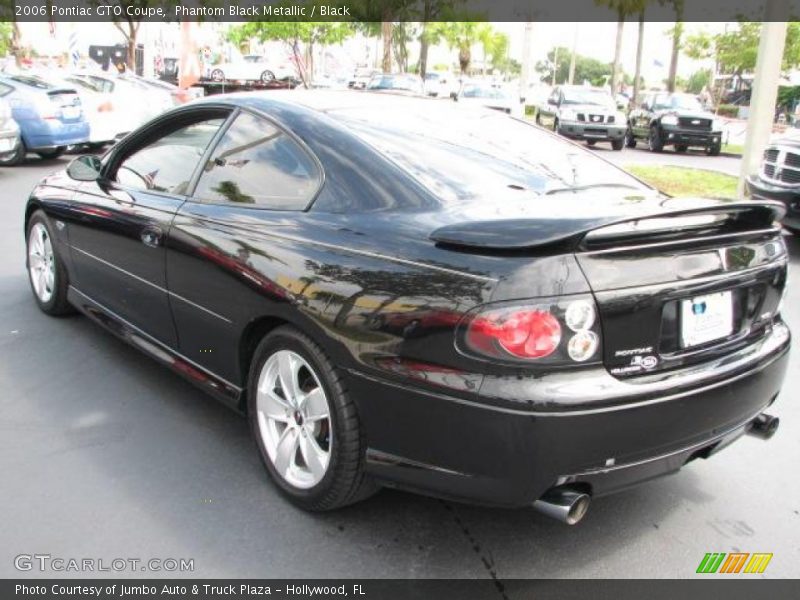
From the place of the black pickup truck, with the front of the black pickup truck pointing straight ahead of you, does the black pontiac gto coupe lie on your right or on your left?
on your right

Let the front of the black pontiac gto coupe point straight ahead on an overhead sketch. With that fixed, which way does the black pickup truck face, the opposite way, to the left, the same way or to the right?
the opposite way

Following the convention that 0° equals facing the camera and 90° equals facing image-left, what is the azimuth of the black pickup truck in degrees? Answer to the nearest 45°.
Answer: approximately 315°

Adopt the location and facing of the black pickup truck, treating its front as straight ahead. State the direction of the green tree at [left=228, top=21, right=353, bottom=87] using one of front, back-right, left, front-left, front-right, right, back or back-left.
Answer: back

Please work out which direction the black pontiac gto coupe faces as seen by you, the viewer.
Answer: facing away from the viewer and to the left of the viewer

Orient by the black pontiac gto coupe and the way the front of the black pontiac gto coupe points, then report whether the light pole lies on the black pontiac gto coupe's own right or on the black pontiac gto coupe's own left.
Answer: on the black pontiac gto coupe's own right

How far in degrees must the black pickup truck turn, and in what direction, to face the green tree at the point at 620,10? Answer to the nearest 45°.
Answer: approximately 135° to its left

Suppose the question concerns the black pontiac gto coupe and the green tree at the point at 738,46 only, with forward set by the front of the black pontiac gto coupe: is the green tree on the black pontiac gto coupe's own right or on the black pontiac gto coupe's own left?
on the black pontiac gto coupe's own right

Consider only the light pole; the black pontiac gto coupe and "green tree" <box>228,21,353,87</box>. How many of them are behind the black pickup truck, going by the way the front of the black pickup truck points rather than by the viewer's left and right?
1
